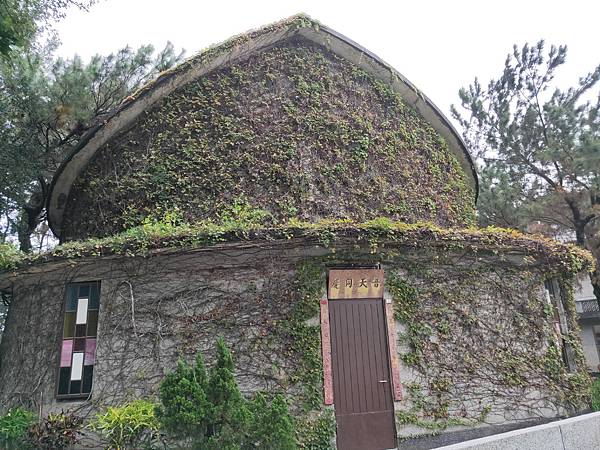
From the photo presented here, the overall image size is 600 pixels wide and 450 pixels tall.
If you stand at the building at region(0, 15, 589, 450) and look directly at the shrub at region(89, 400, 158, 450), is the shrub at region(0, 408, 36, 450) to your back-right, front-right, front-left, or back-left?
front-right

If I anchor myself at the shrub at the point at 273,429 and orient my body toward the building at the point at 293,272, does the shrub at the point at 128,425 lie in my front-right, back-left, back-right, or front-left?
front-left

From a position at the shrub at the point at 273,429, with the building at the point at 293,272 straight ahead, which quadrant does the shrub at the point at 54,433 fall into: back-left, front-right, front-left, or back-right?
front-left

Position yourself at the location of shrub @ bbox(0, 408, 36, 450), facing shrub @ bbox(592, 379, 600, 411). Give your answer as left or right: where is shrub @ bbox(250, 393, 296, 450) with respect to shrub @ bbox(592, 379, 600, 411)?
right

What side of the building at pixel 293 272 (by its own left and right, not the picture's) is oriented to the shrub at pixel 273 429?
front

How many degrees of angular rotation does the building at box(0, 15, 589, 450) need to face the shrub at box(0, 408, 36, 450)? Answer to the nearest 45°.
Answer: approximately 90° to its right

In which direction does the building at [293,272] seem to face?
toward the camera

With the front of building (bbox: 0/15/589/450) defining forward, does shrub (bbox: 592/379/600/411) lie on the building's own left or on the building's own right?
on the building's own left
